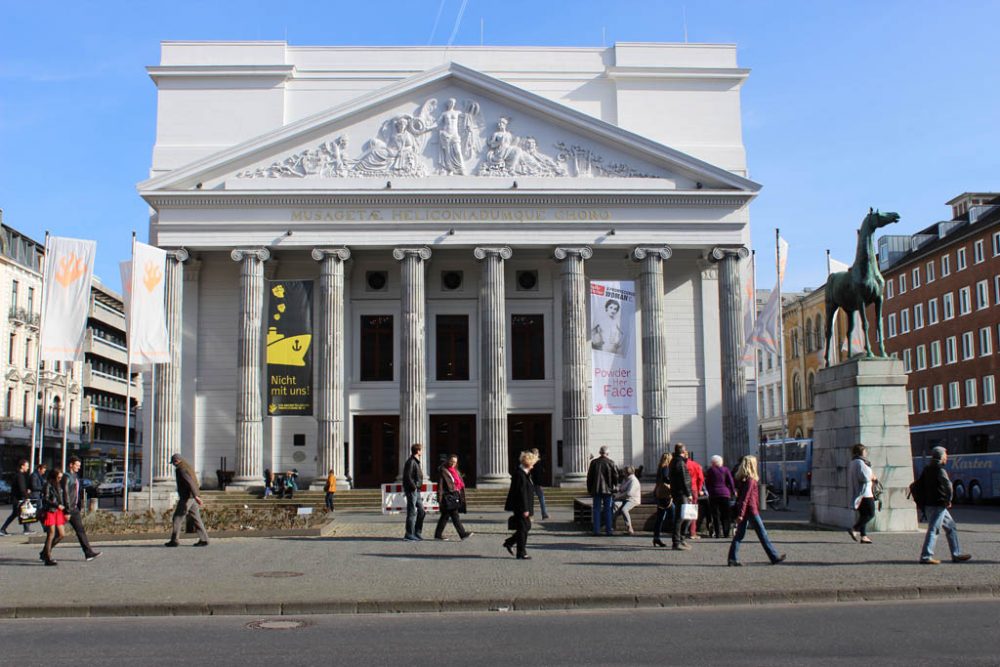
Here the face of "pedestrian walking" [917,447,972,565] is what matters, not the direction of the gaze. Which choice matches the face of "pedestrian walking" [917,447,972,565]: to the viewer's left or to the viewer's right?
to the viewer's right

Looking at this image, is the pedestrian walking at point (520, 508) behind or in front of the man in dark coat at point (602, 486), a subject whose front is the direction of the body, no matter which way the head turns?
behind

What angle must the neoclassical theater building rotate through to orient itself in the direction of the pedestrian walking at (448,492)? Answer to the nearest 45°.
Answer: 0° — it already faces them

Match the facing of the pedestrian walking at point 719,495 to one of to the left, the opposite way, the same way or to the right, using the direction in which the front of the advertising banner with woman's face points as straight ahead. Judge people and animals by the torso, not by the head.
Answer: the opposite way

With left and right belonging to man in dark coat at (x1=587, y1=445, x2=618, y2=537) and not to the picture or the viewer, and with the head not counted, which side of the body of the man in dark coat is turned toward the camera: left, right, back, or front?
back

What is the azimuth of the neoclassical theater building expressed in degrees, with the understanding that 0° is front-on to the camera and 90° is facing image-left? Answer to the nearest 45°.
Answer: approximately 0°

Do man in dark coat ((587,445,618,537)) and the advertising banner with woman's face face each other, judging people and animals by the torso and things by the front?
yes

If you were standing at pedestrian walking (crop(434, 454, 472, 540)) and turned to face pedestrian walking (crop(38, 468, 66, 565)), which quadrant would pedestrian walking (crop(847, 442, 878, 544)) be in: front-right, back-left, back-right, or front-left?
back-left

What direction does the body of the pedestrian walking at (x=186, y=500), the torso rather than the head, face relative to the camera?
to the viewer's left

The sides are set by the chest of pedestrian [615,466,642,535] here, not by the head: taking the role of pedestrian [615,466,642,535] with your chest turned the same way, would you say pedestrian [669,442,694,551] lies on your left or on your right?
on your left
